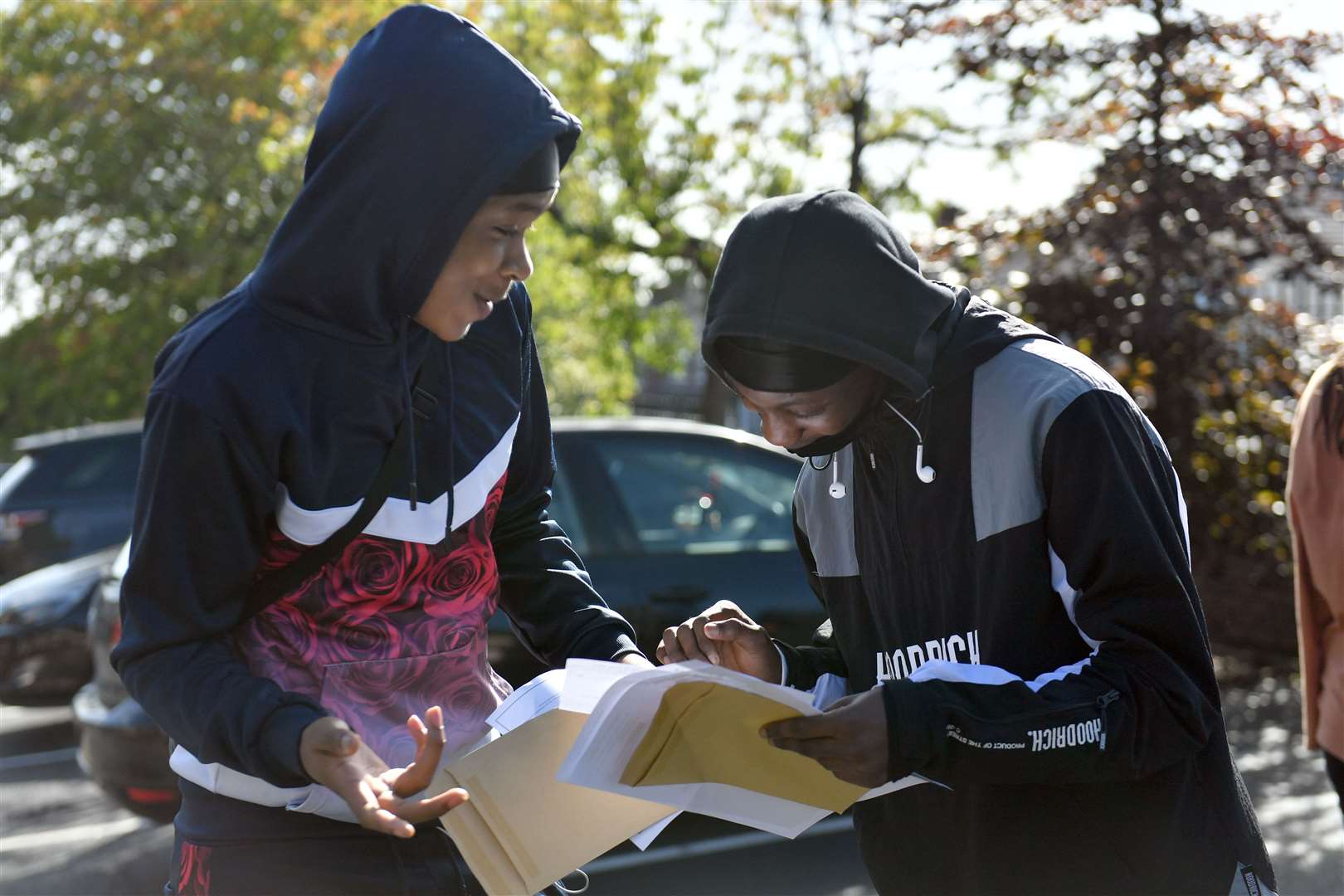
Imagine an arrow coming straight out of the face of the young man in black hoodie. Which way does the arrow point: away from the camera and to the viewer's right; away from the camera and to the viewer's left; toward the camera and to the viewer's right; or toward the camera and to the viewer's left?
toward the camera and to the viewer's left

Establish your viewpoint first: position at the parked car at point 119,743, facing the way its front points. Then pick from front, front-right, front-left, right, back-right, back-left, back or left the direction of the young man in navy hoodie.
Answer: back-right

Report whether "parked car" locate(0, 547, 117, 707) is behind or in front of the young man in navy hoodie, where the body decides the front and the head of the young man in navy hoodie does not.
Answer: behind

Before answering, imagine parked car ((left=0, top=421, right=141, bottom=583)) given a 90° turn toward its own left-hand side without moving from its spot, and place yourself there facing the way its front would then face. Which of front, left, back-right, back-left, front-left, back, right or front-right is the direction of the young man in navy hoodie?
back-left

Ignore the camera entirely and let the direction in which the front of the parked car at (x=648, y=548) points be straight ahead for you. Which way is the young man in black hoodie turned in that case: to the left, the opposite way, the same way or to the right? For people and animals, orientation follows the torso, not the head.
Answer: the opposite way

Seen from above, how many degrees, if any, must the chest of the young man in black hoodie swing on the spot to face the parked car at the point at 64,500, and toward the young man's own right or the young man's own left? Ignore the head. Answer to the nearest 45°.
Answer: approximately 90° to the young man's own right

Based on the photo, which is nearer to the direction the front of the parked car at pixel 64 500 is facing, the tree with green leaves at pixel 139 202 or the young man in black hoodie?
the tree with green leaves

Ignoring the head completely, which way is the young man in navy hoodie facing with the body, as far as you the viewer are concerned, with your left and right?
facing the viewer and to the right of the viewer

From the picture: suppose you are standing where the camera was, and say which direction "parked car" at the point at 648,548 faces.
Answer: facing away from the viewer and to the right of the viewer

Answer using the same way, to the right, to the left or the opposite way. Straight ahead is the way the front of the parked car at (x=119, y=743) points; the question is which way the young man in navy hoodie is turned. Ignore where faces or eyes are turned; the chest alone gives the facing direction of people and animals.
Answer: to the right

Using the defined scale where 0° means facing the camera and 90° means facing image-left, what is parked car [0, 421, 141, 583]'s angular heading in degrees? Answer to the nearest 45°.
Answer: approximately 225°

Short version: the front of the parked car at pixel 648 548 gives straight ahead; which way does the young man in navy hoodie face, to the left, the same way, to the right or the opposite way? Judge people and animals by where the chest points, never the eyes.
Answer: to the right

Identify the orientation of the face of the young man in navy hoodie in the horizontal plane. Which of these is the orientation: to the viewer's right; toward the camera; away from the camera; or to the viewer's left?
to the viewer's right

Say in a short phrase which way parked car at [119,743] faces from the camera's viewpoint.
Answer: facing away from the viewer and to the right of the viewer

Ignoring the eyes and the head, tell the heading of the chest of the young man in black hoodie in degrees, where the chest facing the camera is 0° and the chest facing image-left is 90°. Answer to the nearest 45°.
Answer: approximately 45°

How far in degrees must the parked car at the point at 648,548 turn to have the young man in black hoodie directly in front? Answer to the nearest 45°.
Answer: approximately 135° to its right

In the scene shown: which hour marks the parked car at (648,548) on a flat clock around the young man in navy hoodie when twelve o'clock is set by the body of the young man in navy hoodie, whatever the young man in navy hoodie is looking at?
The parked car is roughly at 8 o'clock from the young man in navy hoodie.
